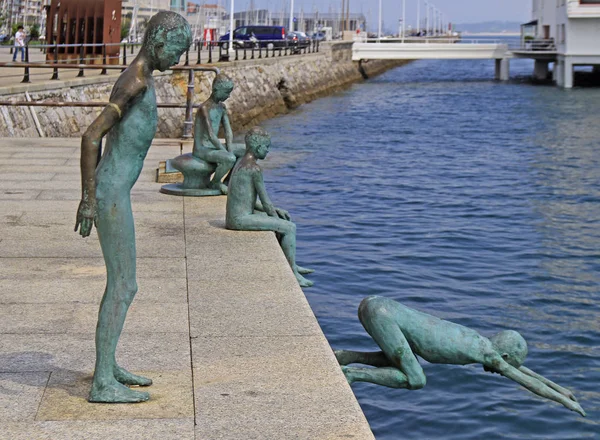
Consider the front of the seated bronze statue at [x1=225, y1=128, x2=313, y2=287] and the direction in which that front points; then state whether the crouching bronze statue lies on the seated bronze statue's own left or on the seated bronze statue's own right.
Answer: on the seated bronze statue's own right

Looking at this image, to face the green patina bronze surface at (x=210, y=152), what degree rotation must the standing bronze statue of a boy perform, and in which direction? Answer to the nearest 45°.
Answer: approximately 90° to its left

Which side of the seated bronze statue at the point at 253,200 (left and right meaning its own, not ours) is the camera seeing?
right

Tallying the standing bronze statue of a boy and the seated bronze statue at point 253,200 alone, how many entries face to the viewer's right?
2

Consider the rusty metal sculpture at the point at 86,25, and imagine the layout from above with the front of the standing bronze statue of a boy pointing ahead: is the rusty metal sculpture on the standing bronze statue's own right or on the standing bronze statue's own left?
on the standing bronze statue's own left

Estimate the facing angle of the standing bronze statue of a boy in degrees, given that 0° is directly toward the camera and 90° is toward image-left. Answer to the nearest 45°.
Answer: approximately 270°

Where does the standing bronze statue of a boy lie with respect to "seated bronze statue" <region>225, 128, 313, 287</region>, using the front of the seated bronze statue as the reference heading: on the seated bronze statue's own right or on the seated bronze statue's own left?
on the seated bronze statue's own right

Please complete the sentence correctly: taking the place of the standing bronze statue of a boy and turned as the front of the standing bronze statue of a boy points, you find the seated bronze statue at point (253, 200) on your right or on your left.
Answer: on your left
